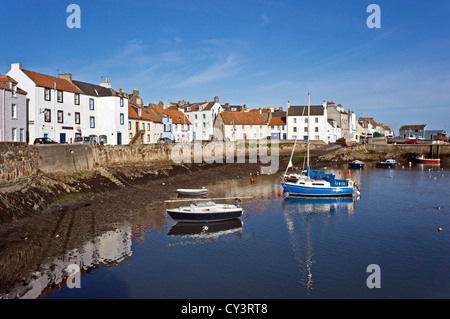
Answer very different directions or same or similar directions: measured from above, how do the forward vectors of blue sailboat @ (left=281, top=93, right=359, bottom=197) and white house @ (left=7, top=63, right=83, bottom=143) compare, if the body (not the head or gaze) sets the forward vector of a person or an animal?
very different directions

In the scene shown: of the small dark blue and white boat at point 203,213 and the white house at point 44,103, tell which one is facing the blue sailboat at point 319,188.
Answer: the white house

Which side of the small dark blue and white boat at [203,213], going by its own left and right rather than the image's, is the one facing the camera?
left

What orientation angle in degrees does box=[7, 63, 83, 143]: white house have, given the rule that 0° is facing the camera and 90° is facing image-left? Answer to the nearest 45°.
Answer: approximately 315°

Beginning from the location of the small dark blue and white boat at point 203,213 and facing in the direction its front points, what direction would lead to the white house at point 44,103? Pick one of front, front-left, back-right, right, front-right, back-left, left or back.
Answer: front-right
